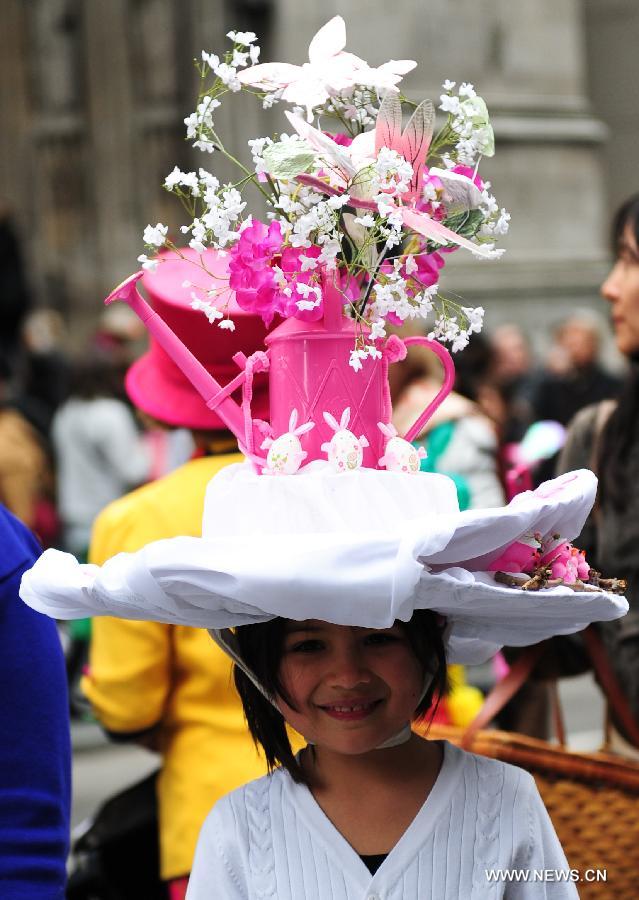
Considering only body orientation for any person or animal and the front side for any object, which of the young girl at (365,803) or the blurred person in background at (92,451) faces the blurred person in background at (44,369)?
the blurred person in background at (92,451)

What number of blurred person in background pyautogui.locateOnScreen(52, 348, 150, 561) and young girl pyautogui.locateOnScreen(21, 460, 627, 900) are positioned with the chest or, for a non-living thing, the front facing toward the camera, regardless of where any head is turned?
1

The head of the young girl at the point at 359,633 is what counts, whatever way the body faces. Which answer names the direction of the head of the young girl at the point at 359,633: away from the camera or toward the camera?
toward the camera

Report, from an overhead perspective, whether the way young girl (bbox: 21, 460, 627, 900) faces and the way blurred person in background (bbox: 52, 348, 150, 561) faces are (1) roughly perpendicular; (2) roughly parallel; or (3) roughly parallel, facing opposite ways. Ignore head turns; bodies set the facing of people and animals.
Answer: roughly parallel, facing opposite ways

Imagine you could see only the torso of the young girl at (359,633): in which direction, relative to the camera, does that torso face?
toward the camera

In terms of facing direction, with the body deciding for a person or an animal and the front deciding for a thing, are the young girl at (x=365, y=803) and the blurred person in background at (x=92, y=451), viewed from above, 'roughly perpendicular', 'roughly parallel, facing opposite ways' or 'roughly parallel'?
roughly parallel, facing opposite ways

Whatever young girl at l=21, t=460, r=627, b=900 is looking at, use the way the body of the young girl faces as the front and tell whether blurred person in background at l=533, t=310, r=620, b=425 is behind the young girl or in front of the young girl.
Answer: behind

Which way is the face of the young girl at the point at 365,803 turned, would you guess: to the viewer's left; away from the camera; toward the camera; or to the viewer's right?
toward the camera

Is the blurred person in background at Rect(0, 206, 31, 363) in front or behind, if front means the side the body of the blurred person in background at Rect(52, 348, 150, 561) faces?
in front

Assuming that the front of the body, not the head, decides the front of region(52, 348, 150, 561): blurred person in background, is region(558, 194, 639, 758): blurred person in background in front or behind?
behind

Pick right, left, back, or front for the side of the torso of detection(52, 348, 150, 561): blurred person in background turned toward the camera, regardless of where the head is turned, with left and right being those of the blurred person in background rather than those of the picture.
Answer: back

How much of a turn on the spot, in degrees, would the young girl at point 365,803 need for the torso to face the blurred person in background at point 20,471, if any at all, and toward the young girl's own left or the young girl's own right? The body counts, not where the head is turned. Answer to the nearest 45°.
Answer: approximately 180°
